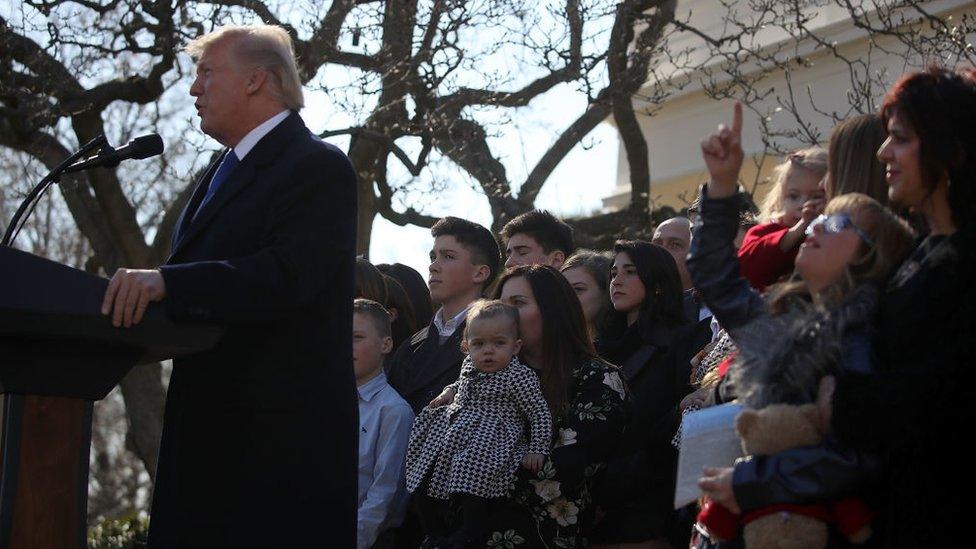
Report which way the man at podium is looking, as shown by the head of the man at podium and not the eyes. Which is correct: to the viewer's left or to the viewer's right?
to the viewer's left

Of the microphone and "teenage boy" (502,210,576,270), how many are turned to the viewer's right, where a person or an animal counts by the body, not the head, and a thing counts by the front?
1

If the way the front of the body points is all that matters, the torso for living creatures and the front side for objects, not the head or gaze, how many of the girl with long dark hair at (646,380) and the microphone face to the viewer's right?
1

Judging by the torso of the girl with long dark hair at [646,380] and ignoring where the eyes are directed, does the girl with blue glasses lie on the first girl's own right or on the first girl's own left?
on the first girl's own left

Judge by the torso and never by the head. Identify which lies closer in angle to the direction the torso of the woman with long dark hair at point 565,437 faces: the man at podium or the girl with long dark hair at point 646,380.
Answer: the man at podium

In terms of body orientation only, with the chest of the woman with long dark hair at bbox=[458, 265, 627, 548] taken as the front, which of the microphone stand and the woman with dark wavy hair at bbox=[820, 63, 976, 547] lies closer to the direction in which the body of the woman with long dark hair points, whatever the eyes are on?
the microphone stand

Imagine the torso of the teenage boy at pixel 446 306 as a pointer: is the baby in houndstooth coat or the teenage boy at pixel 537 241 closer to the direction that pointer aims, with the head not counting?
the baby in houndstooth coat

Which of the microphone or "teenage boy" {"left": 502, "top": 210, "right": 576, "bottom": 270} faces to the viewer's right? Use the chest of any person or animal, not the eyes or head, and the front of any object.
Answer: the microphone

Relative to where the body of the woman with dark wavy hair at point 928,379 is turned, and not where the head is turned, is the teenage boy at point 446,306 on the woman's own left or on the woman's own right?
on the woman's own right

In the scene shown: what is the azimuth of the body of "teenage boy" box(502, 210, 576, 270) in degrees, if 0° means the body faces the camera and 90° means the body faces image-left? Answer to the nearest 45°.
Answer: approximately 45°

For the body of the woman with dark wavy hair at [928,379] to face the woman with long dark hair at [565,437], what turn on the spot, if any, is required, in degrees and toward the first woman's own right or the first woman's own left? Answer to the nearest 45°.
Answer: approximately 45° to the first woman's own right

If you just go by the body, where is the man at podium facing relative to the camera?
to the viewer's left
